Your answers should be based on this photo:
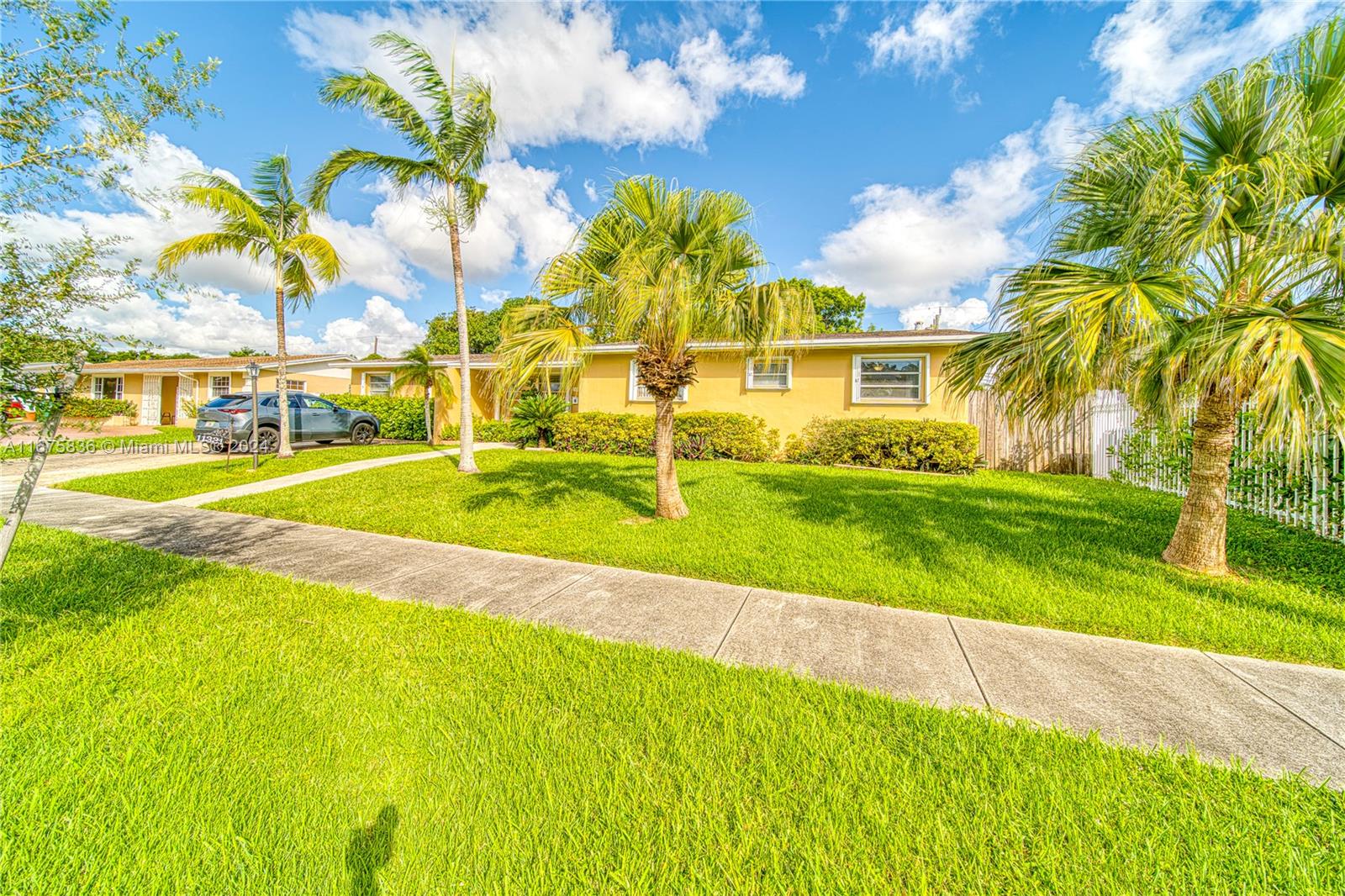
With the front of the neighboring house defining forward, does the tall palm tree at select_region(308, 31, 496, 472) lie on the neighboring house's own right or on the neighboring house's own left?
on the neighboring house's own left

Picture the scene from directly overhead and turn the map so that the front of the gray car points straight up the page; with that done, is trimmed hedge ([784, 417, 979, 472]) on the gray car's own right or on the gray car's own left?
on the gray car's own right

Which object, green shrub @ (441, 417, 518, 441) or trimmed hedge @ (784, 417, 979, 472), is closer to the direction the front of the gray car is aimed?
the green shrub

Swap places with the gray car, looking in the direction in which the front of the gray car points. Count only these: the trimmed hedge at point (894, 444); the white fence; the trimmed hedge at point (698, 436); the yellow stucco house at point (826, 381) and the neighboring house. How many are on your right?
4

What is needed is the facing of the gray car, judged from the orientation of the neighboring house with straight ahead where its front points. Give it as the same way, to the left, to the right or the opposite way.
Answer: the opposite way

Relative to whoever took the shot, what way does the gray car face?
facing away from the viewer and to the right of the viewer

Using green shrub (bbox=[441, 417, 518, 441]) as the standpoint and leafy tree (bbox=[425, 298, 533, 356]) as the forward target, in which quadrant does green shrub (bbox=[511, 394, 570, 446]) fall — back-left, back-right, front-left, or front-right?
back-right

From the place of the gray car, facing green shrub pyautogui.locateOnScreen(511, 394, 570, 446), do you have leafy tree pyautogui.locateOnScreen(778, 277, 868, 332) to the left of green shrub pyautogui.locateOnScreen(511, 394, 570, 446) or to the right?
left

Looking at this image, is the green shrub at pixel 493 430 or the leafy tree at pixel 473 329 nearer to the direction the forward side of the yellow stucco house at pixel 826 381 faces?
the green shrub

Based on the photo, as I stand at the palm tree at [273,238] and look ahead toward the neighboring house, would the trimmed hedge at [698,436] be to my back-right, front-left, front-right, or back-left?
back-right

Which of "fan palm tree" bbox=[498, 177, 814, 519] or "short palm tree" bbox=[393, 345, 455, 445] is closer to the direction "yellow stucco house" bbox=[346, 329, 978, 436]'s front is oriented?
the fan palm tree

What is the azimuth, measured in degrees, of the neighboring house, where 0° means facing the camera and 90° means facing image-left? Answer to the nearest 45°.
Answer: approximately 45°
